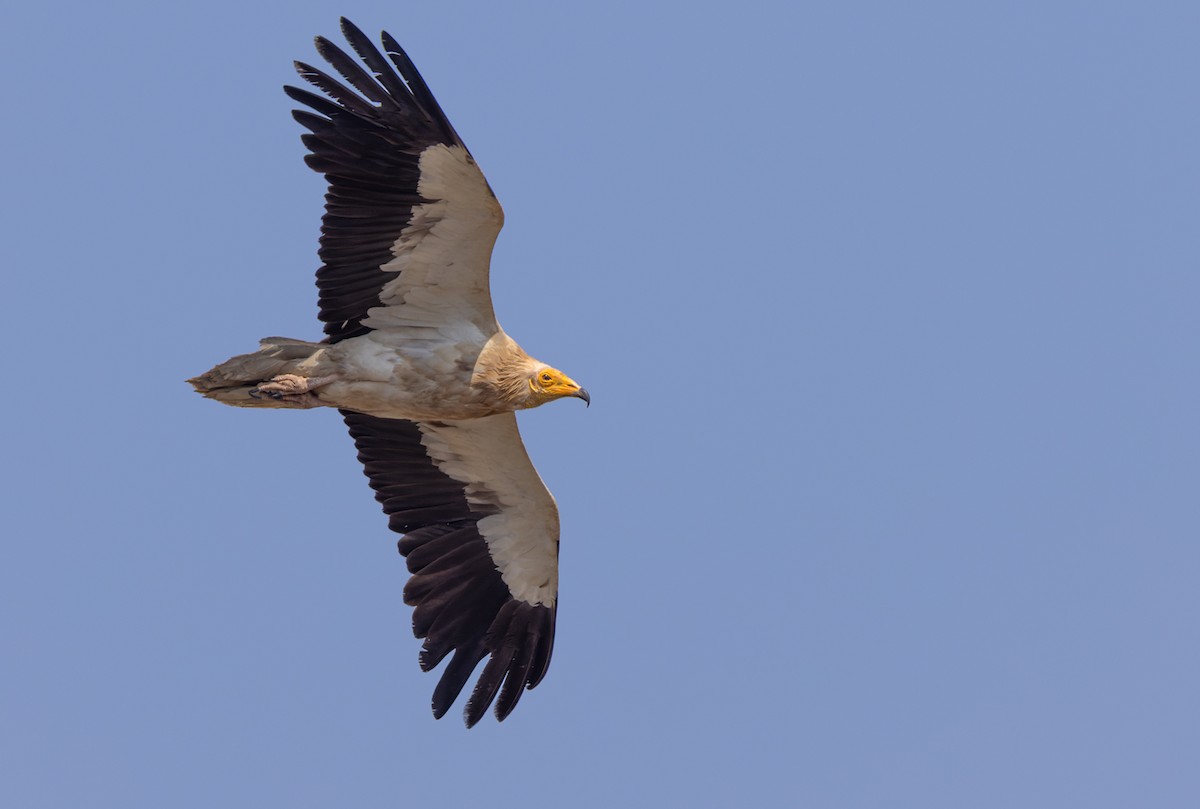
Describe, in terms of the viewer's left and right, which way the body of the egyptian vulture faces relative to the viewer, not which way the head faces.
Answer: facing to the right of the viewer
